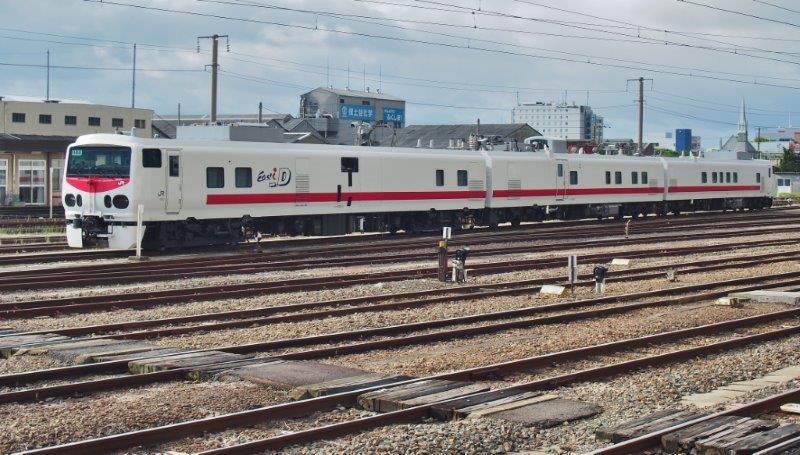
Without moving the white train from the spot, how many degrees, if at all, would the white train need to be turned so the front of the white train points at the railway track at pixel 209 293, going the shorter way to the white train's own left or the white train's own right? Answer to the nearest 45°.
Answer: approximately 45° to the white train's own left

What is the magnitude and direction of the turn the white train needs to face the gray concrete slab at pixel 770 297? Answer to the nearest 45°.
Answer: approximately 90° to its left

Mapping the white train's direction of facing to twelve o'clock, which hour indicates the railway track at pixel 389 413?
The railway track is roughly at 10 o'clock from the white train.

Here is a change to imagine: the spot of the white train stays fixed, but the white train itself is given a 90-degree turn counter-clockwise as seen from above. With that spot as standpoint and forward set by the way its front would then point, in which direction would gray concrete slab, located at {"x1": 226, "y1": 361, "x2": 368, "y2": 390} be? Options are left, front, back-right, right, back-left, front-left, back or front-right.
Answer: front-right

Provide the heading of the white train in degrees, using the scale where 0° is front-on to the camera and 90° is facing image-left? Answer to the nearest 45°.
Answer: approximately 45°
